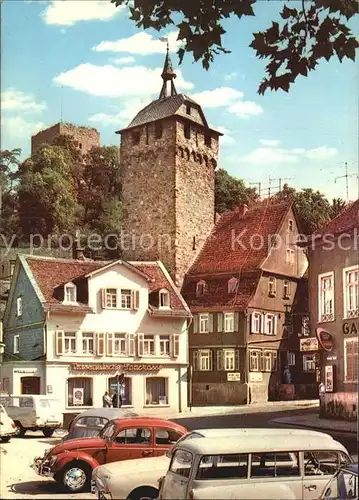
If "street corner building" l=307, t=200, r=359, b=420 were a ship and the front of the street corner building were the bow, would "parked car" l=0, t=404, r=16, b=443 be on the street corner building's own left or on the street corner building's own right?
on the street corner building's own right

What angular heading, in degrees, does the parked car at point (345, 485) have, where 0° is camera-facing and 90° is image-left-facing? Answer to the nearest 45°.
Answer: approximately 45°

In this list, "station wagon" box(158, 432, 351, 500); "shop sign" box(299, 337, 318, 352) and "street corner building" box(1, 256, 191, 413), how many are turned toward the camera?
2

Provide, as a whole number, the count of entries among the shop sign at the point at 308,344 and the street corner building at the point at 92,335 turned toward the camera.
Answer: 2

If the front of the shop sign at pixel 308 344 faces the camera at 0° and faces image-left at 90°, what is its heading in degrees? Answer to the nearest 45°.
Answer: approximately 0°

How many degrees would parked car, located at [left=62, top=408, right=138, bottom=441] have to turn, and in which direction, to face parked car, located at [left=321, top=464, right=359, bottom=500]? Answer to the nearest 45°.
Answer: approximately 90° to its left
